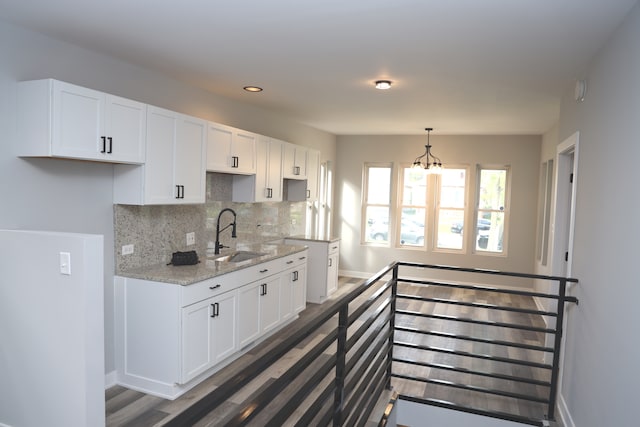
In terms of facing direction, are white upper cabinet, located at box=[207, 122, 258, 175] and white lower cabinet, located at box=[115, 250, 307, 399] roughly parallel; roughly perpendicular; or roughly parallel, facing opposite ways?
roughly parallel

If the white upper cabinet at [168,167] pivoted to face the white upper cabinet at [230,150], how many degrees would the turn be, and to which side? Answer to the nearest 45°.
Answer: approximately 90° to its left

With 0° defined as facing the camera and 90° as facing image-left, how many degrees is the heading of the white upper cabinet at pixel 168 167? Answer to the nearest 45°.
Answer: approximately 315°

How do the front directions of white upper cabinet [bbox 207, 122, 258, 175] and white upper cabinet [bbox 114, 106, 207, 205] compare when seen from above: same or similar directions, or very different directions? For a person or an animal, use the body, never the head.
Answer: same or similar directions

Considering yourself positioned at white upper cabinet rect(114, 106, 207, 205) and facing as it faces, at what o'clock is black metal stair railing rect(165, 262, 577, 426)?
The black metal stair railing is roughly at 12 o'clock from the white upper cabinet.

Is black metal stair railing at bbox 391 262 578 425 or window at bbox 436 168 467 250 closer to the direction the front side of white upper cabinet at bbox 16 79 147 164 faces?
the black metal stair railing

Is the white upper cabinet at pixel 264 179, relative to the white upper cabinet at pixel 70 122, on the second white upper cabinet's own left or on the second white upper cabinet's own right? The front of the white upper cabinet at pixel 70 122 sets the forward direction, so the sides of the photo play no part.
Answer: on the second white upper cabinet's own left

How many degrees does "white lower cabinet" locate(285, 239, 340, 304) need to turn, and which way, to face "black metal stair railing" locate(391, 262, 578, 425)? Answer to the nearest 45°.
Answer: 0° — it already faces it

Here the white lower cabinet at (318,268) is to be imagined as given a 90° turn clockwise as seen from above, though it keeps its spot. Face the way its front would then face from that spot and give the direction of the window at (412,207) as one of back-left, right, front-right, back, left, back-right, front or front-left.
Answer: back

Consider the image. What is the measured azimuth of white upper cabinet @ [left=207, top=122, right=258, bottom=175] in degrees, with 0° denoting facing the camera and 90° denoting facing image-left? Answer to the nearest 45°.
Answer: approximately 315°

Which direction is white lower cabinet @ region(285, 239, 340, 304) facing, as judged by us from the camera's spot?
facing the viewer and to the right of the viewer

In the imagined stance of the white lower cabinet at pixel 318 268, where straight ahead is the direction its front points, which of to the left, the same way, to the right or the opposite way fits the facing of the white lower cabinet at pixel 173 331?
the same way

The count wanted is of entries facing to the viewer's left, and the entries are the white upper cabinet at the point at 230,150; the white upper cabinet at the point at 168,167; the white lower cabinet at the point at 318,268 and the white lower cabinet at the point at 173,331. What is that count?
0

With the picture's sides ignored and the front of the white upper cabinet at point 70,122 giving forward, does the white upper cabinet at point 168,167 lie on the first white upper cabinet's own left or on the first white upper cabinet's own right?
on the first white upper cabinet's own left
